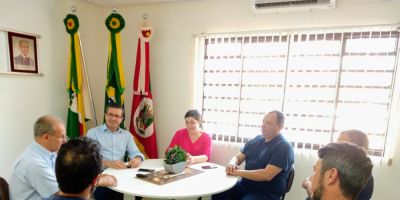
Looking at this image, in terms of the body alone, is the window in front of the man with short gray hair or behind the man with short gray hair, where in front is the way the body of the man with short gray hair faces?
in front

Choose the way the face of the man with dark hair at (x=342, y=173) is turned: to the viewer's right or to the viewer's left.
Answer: to the viewer's left

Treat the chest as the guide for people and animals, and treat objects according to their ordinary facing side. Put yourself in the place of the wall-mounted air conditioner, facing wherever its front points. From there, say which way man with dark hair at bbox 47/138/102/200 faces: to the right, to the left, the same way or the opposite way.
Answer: the opposite way

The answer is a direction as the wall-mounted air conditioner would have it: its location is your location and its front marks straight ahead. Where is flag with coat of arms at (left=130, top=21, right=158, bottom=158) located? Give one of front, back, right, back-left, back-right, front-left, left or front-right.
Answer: right

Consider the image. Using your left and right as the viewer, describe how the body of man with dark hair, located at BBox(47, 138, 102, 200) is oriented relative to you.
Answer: facing away from the viewer and to the right of the viewer

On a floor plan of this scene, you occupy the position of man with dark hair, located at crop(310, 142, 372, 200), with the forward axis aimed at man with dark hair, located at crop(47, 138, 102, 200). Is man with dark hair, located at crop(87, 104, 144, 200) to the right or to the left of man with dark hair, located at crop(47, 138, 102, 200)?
right

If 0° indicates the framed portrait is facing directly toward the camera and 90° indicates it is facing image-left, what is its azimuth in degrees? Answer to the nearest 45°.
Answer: approximately 315°

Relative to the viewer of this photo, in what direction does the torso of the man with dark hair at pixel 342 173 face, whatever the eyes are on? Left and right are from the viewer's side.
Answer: facing away from the viewer and to the left of the viewer

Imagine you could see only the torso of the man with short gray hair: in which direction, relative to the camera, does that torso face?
to the viewer's right

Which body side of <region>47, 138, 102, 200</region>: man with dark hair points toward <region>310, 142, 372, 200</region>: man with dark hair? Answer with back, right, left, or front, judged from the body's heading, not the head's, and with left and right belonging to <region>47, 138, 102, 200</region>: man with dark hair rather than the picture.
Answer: right

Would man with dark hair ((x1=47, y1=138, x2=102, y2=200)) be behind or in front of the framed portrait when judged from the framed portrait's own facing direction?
in front

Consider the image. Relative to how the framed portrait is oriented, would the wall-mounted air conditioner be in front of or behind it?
in front

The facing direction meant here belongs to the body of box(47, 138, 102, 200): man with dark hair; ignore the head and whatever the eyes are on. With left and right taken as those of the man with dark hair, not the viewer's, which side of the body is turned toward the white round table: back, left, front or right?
front

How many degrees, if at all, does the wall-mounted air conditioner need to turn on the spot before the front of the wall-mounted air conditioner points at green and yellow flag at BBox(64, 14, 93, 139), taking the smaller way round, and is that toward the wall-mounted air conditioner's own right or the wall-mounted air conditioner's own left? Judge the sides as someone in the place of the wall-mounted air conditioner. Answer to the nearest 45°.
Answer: approximately 90° to the wall-mounted air conditioner's own right

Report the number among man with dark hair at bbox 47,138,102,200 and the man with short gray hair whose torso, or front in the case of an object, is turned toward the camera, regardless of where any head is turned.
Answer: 0
